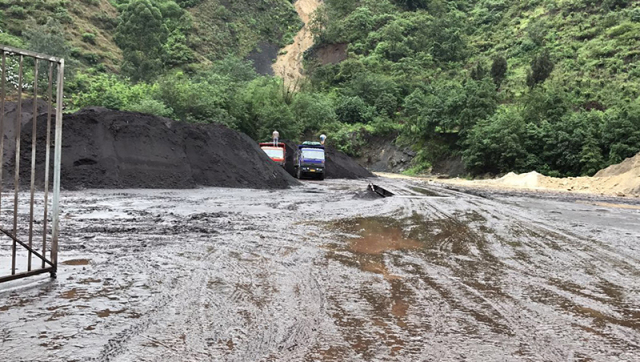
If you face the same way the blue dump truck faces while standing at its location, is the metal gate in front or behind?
in front

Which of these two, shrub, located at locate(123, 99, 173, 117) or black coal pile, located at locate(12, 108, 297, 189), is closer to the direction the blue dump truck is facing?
the black coal pile

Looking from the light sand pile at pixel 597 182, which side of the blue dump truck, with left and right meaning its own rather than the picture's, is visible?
left

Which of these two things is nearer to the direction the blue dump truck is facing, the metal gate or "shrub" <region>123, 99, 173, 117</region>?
the metal gate

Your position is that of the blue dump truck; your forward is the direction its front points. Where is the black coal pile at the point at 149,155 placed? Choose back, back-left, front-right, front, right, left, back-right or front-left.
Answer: front-right

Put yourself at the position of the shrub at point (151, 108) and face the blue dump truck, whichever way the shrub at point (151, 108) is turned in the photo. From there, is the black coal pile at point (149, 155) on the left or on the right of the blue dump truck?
right

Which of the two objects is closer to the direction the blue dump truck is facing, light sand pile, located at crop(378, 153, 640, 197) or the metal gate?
the metal gate

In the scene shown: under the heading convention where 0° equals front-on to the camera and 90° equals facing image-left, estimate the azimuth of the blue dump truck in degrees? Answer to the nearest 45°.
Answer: approximately 0°

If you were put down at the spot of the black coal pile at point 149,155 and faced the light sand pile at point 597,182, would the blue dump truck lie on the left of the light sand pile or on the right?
left

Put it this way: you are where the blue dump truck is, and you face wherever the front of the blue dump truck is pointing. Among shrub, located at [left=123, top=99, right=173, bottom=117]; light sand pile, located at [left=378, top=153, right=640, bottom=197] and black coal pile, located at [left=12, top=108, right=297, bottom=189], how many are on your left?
1

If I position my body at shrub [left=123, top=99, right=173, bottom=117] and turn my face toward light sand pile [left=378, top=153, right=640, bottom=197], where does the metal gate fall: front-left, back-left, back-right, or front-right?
front-right

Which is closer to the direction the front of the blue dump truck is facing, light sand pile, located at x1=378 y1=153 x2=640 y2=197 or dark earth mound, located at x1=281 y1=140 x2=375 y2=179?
the light sand pile

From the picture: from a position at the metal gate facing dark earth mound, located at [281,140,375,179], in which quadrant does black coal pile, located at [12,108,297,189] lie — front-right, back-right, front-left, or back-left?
front-left

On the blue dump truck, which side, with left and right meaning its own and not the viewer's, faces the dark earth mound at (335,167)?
left

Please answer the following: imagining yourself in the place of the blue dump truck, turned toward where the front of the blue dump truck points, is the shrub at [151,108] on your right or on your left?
on your right
